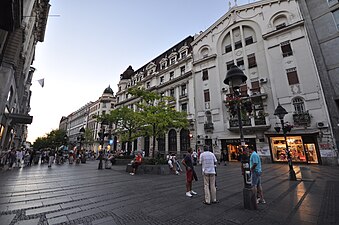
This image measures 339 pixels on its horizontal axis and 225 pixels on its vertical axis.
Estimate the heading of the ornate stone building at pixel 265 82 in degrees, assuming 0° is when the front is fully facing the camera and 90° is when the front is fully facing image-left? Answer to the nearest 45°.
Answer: approximately 45°

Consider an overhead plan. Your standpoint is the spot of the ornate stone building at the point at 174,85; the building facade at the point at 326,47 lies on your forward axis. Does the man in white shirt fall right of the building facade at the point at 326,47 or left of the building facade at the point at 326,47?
right

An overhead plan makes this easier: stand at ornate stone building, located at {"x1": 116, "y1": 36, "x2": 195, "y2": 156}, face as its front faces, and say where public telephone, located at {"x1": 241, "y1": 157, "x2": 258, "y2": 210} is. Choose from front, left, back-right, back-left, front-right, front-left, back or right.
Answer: front-left

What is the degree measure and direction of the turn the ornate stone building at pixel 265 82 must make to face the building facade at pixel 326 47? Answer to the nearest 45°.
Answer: approximately 135° to its left

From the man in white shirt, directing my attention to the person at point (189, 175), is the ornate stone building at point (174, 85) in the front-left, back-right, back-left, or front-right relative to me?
front-right

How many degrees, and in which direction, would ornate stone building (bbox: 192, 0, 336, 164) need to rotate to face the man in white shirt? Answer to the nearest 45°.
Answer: approximately 45° to its left

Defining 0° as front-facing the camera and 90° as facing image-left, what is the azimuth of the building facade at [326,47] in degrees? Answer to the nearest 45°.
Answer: approximately 45°

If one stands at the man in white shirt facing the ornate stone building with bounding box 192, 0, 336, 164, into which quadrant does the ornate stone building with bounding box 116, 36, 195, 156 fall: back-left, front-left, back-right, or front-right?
front-left

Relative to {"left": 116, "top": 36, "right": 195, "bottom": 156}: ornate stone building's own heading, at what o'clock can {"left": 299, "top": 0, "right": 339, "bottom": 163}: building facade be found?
The building facade is roughly at 9 o'clock from the ornate stone building.

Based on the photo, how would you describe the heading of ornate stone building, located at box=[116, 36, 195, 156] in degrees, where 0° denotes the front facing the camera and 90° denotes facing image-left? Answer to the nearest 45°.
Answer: approximately 45°

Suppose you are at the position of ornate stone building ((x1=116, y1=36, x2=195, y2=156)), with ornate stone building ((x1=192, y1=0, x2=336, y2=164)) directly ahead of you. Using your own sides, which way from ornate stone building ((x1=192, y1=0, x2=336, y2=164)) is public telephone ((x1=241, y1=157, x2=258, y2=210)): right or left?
right

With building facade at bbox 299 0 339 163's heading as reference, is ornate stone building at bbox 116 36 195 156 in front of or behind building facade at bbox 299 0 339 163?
in front

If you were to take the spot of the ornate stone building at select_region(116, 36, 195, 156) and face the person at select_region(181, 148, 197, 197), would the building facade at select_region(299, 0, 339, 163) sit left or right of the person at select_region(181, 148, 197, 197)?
left

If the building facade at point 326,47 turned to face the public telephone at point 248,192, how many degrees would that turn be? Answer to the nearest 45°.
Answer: approximately 45° to its left

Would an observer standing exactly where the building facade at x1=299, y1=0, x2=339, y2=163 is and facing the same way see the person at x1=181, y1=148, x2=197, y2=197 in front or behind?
in front
